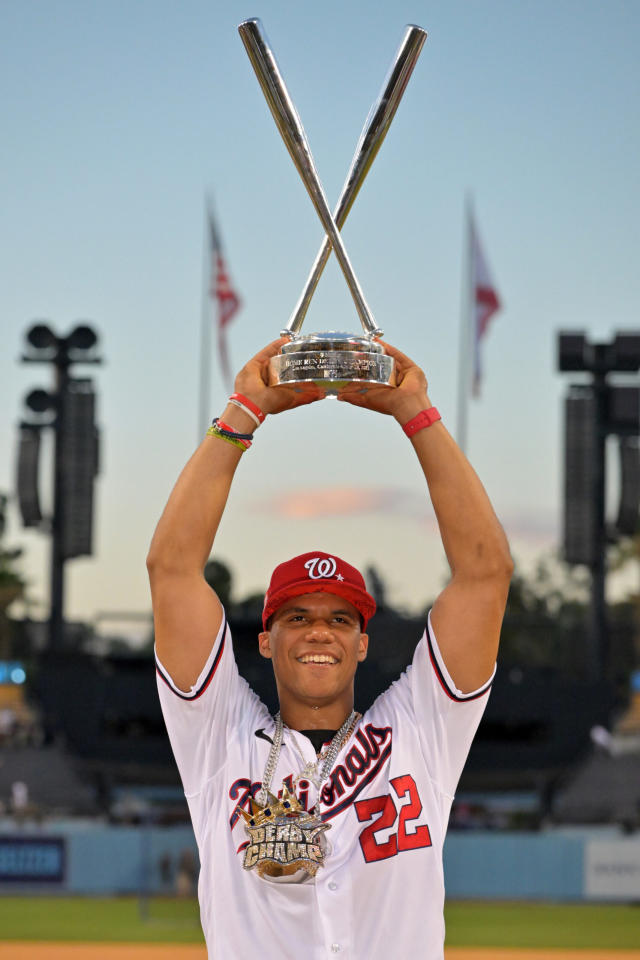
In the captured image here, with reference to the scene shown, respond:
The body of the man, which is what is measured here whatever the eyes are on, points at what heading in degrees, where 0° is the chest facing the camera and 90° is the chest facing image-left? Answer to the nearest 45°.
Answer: approximately 0°

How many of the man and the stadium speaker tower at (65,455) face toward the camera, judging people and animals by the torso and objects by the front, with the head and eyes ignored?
2

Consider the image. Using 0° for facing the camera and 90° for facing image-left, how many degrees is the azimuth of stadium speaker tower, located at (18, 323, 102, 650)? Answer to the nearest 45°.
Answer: approximately 0°

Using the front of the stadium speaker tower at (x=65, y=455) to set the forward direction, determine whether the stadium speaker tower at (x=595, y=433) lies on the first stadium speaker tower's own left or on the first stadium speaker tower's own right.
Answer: on the first stadium speaker tower's own left

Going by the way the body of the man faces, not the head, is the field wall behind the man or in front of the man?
behind

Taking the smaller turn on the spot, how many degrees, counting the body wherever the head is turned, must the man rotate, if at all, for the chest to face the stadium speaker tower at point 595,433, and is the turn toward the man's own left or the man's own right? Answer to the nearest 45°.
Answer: approximately 180°

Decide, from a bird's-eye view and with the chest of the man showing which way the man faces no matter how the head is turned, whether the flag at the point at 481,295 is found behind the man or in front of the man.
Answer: behind

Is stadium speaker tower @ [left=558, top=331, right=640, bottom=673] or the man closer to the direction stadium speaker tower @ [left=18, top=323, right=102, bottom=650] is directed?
the man

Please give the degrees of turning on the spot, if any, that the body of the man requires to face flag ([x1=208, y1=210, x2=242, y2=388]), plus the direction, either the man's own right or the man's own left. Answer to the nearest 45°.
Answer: approximately 180°
